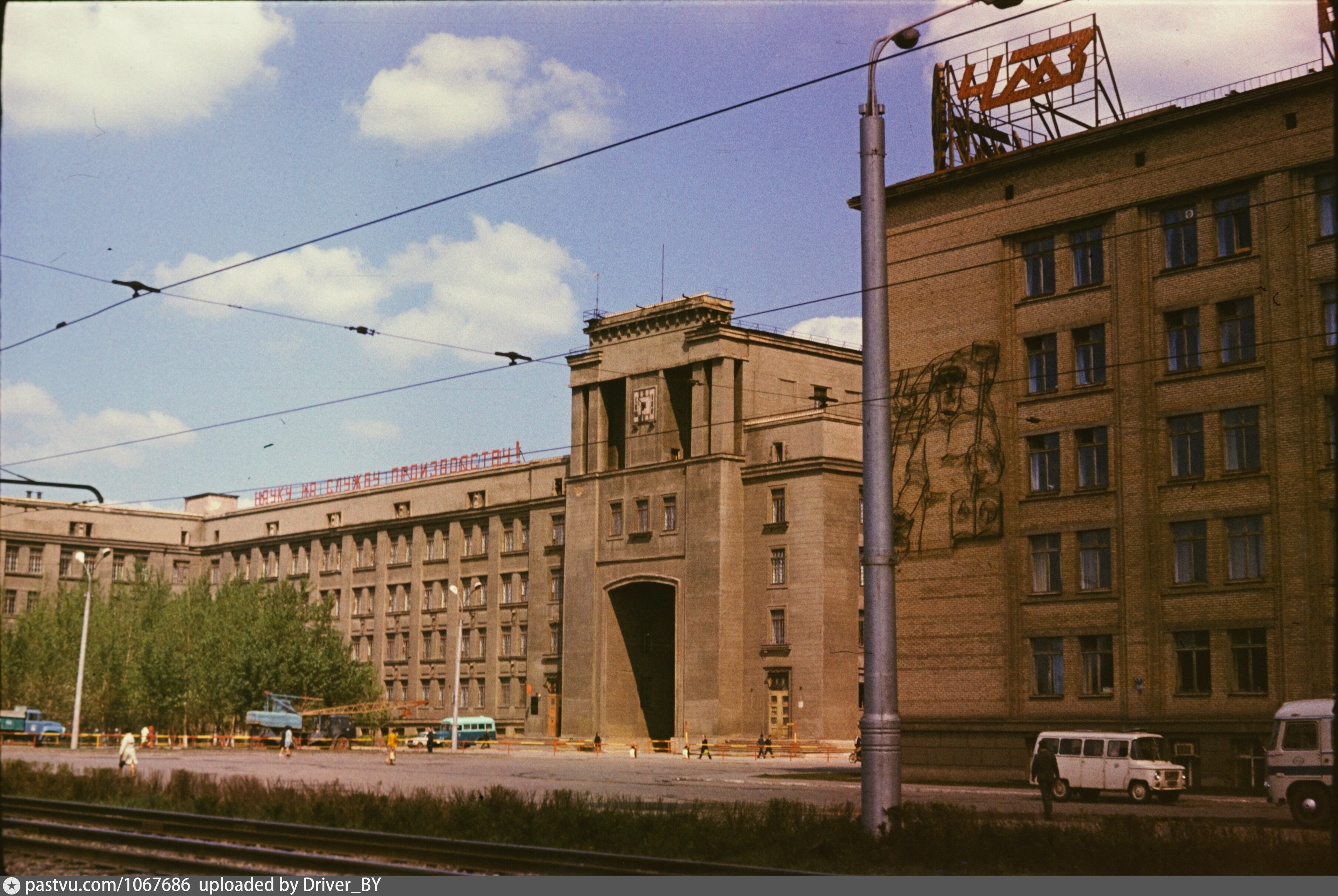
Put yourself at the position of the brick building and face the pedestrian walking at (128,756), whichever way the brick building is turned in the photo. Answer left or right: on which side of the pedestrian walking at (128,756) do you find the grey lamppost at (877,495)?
left

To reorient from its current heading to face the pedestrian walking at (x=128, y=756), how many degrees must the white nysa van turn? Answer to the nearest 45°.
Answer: approximately 135° to its right

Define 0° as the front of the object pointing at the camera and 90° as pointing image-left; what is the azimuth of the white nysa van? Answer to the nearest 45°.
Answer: approximately 315°

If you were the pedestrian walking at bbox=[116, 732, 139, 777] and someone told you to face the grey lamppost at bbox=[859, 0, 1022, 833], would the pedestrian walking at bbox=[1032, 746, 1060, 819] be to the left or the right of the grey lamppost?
left
